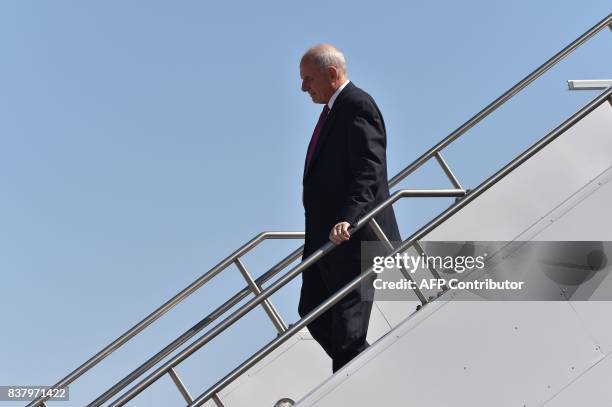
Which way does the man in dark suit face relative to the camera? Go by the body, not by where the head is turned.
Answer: to the viewer's left

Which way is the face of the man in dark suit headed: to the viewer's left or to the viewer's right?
to the viewer's left

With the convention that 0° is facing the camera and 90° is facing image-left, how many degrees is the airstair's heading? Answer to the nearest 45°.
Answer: approximately 90°
